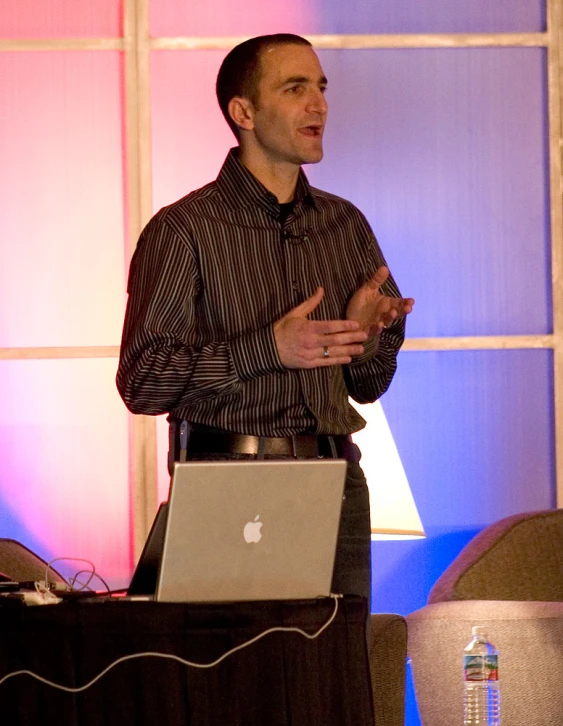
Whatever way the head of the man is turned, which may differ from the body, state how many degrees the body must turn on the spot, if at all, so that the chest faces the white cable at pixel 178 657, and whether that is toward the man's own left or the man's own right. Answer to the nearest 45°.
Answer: approximately 45° to the man's own right

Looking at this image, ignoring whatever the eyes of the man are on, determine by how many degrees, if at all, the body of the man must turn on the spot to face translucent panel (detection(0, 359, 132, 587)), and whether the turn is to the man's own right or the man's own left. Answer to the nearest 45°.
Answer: approximately 180°

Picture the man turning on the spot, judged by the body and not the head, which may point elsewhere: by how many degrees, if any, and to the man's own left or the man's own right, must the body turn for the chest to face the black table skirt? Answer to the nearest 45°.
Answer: approximately 45° to the man's own right

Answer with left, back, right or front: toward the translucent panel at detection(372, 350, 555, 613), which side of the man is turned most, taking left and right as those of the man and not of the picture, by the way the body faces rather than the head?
left

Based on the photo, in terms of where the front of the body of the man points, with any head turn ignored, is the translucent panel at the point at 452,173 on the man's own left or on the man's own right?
on the man's own left

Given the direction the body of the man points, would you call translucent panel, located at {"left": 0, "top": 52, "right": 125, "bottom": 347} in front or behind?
behind

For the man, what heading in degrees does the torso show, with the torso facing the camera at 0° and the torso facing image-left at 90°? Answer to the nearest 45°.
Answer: approximately 315°

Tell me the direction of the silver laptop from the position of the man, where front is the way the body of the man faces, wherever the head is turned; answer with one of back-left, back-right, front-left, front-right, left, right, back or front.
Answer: front-right
